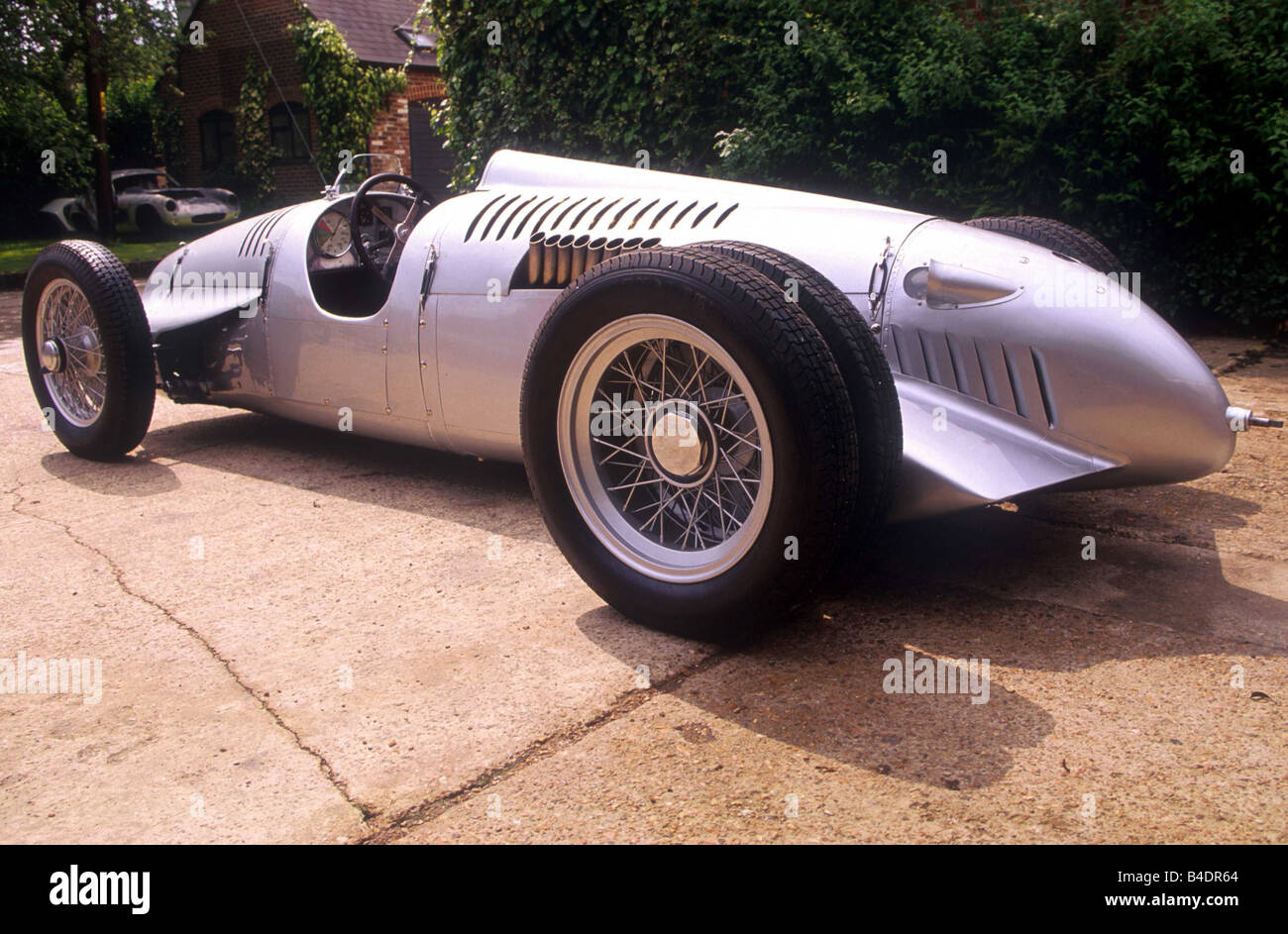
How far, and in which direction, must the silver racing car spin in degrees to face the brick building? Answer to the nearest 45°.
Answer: approximately 45° to its right

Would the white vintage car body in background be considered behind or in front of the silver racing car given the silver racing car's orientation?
in front

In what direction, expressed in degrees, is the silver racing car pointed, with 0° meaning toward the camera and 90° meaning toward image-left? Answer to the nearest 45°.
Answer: approximately 135°
